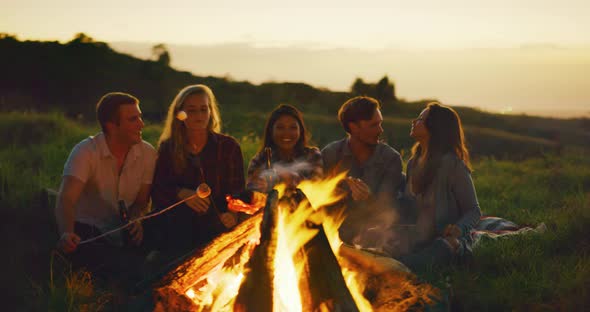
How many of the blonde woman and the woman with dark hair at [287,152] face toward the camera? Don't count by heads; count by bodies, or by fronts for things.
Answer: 2

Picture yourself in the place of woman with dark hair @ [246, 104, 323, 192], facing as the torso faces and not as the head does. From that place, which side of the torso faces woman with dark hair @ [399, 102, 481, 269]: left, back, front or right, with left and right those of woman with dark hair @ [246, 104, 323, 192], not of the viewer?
left

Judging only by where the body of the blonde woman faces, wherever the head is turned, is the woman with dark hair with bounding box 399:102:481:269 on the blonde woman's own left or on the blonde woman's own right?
on the blonde woman's own left

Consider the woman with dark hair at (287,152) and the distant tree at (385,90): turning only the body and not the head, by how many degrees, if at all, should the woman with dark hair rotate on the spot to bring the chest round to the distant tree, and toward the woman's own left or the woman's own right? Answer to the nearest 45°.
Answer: approximately 180°

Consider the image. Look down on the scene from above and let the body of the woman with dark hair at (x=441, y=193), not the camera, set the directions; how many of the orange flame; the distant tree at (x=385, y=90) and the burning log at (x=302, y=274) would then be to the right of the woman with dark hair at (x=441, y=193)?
1

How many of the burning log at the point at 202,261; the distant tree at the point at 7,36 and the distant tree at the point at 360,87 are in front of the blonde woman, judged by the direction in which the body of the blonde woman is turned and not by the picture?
1

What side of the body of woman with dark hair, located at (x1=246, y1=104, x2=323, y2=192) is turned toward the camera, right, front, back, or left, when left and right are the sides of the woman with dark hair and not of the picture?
front

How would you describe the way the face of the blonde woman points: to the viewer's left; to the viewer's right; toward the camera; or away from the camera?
toward the camera

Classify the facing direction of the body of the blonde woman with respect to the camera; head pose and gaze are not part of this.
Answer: toward the camera

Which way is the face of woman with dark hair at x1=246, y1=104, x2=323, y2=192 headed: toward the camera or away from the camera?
toward the camera

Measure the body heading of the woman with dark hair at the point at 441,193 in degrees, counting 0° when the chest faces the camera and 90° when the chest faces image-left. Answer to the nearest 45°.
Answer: approximately 90°
